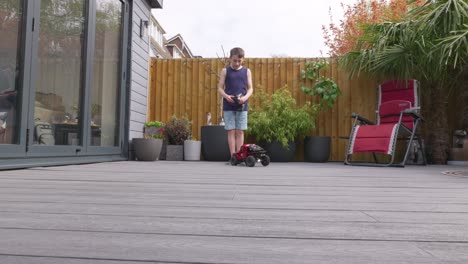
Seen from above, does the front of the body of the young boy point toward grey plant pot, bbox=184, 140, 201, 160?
no

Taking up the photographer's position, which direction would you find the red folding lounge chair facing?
facing the viewer and to the left of the viewer

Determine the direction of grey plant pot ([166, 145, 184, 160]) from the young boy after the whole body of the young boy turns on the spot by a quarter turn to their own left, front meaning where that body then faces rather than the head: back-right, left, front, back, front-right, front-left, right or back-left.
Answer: back-left

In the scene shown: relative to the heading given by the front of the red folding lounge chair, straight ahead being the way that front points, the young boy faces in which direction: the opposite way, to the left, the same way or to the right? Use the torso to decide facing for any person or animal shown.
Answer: to the left

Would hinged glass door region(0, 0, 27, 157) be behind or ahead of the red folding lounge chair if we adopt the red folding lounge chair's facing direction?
ahead

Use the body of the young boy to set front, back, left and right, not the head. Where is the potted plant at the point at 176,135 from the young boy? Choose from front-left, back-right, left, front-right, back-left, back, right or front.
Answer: back-right

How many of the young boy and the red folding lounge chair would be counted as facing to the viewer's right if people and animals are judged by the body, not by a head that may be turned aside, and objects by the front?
0

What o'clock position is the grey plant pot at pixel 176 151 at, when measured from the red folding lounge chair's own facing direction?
The grey plant pot is roughly at 1 o'clock from the red folding lounge chair.

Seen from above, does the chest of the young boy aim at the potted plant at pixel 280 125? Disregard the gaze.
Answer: no

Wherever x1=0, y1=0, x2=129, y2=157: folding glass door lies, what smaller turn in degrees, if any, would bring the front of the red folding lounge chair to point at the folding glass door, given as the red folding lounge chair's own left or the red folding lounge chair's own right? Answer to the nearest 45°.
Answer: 0° — it already faces it

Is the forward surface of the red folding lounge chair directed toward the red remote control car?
yes

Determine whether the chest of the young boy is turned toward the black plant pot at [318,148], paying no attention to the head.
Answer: no

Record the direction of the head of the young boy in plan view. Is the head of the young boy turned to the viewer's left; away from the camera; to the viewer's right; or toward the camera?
toward the camera

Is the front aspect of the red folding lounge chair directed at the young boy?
yes

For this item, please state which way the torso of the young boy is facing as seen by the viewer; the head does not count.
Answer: toward the camera

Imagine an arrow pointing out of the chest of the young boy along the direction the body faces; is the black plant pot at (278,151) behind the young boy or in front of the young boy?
behind

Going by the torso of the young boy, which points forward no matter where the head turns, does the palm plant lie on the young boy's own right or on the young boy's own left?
on the young boy's own left

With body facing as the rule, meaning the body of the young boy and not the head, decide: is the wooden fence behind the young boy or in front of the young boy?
behind
